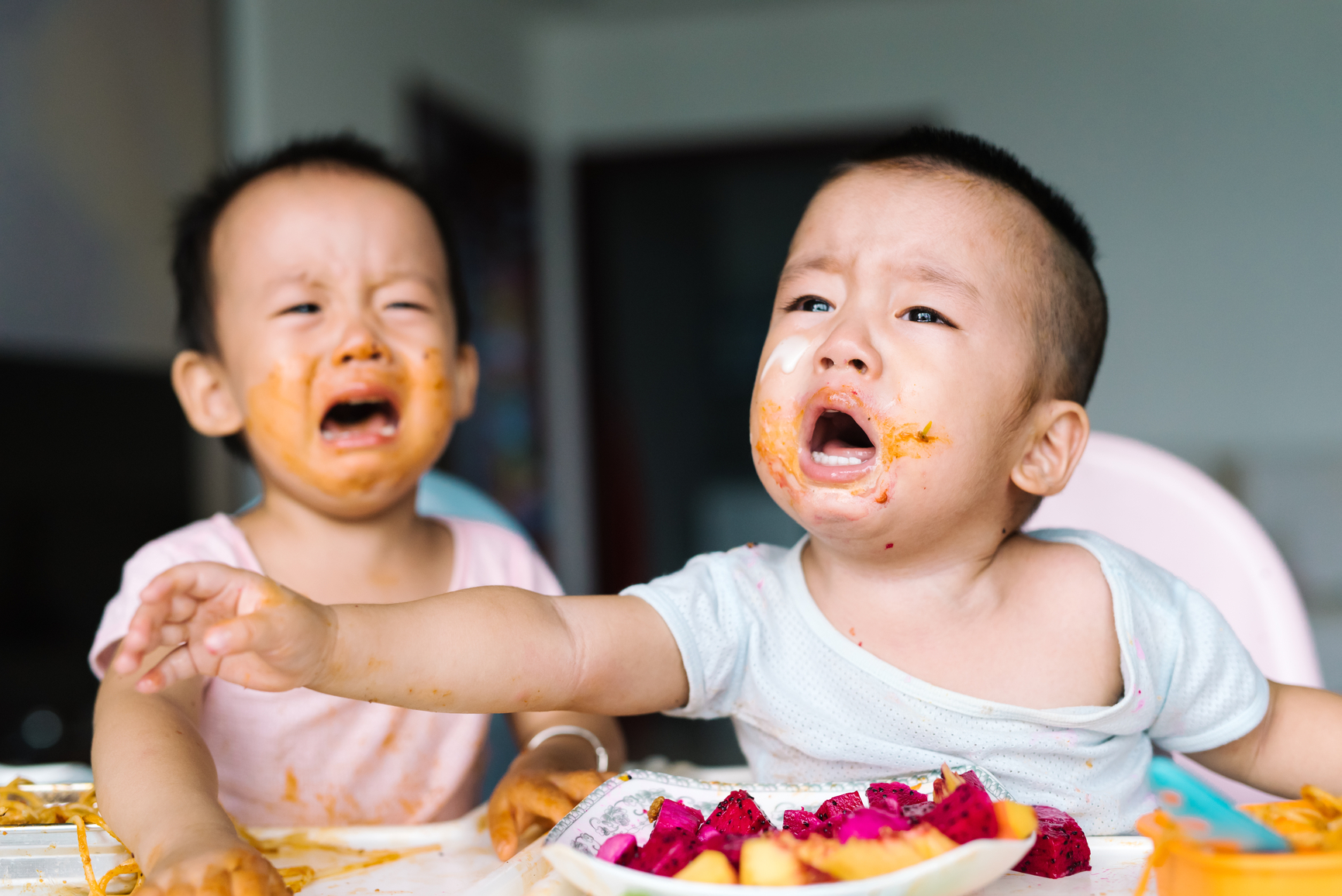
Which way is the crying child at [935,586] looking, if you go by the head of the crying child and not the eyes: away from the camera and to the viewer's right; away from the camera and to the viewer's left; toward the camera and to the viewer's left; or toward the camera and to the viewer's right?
toward the camera and to the viewer's left

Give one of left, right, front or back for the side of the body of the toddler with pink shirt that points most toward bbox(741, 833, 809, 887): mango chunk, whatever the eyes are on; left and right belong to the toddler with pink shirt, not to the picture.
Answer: front

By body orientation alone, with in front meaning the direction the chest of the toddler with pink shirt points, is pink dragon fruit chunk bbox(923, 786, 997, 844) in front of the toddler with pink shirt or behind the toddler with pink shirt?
in front

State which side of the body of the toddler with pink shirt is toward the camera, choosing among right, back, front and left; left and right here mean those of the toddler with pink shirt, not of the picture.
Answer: front

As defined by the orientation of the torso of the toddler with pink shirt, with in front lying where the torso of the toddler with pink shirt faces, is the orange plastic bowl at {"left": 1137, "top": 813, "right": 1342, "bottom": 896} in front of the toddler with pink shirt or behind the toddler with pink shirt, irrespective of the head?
in front

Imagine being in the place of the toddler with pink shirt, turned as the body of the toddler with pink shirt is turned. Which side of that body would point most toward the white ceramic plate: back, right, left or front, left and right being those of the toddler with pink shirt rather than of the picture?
front

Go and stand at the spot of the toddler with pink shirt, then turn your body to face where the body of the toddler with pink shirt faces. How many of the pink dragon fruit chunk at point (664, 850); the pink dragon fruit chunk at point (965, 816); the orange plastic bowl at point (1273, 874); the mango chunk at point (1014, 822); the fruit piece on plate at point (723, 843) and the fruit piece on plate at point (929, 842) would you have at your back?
0

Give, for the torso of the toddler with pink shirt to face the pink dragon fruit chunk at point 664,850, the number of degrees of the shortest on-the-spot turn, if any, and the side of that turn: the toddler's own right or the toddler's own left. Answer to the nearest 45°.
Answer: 0° — they already face it
